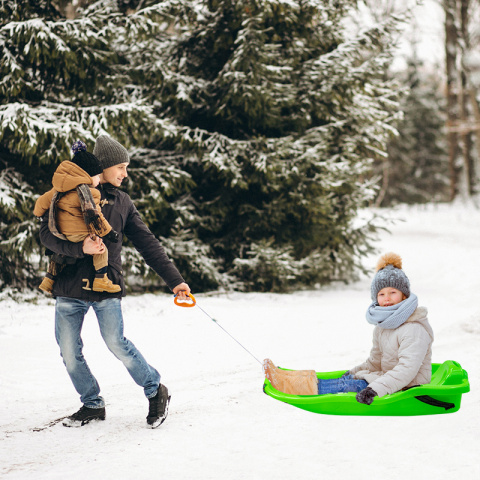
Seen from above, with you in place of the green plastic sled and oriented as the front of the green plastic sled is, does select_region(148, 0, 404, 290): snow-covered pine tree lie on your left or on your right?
on your right

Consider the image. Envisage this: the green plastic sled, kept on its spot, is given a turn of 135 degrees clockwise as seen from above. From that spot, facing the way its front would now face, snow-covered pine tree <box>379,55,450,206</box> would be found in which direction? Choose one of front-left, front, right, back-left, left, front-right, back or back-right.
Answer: front-left

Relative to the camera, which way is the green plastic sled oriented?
to the viewer's left

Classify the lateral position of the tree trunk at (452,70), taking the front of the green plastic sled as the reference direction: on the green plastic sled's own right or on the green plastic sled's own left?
on the green plastic sled's own right

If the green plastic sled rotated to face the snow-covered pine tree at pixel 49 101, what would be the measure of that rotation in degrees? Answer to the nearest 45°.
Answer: approximately 45° to its right
